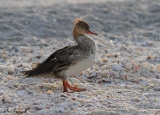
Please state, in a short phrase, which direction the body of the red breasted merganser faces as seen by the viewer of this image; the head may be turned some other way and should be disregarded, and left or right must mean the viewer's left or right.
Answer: facing to the right of the viewer
